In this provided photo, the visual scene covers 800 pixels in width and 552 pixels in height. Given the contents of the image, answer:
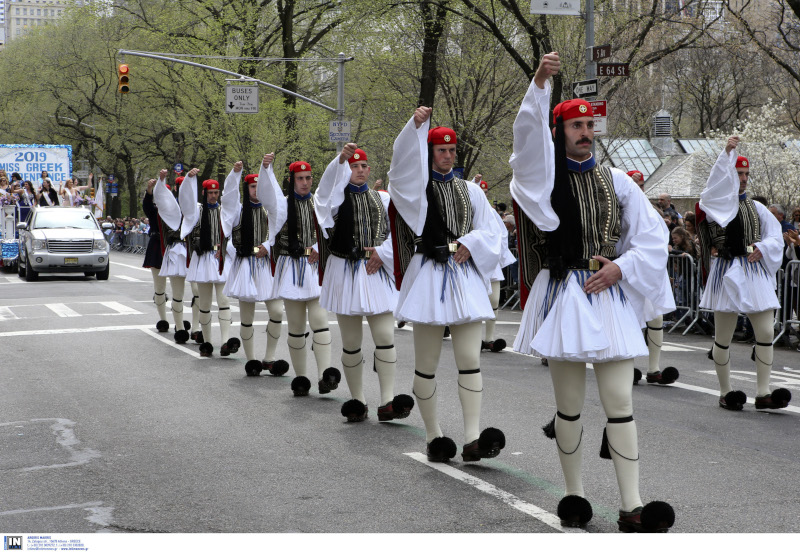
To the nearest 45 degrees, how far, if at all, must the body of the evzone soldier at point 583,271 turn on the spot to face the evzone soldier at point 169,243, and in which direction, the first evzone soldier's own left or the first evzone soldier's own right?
approximately 180°

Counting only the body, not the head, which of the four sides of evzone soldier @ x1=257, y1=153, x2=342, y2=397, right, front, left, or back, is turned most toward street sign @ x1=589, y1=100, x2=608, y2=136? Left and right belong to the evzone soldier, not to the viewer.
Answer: left

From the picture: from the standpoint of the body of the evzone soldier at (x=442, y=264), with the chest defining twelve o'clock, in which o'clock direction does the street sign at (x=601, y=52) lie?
The street sign is roughly at 8 o'clock from the evzone soldier.

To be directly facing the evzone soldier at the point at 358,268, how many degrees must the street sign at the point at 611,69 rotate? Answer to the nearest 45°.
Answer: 0° — it already faces them

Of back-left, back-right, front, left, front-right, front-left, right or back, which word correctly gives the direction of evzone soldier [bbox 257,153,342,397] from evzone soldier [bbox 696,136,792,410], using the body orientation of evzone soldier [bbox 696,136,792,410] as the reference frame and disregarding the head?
back-right

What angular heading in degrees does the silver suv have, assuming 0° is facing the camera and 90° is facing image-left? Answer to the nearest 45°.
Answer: approximately 0°

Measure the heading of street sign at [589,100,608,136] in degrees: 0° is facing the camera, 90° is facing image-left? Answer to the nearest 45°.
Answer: approximately 0°

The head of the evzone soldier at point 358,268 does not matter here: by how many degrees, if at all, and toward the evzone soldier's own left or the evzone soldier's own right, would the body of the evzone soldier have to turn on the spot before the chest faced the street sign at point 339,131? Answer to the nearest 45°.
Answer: approximately 135° to the evzone soldier's own left
